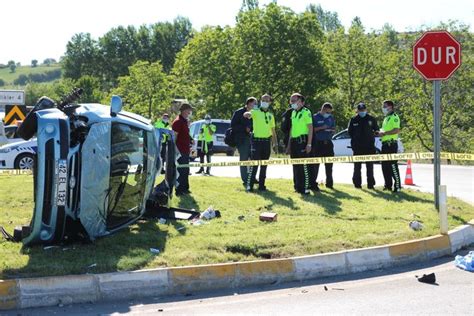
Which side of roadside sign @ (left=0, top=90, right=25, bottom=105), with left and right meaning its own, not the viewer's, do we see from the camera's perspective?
front

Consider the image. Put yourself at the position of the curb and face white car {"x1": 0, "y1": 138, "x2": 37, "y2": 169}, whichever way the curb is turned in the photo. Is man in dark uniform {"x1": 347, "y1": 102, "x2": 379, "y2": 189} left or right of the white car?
right

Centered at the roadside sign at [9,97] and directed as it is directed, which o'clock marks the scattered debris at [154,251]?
The scattered debris is roughly at 12 o'clock from the roadside sign.

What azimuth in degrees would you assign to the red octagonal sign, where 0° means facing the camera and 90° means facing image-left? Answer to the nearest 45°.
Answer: approximately 0°

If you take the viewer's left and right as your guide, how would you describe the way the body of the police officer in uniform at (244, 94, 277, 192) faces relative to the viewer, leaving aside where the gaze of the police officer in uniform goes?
facing the viewer

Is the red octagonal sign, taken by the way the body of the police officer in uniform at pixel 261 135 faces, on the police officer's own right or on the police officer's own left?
on the police officer's own left
